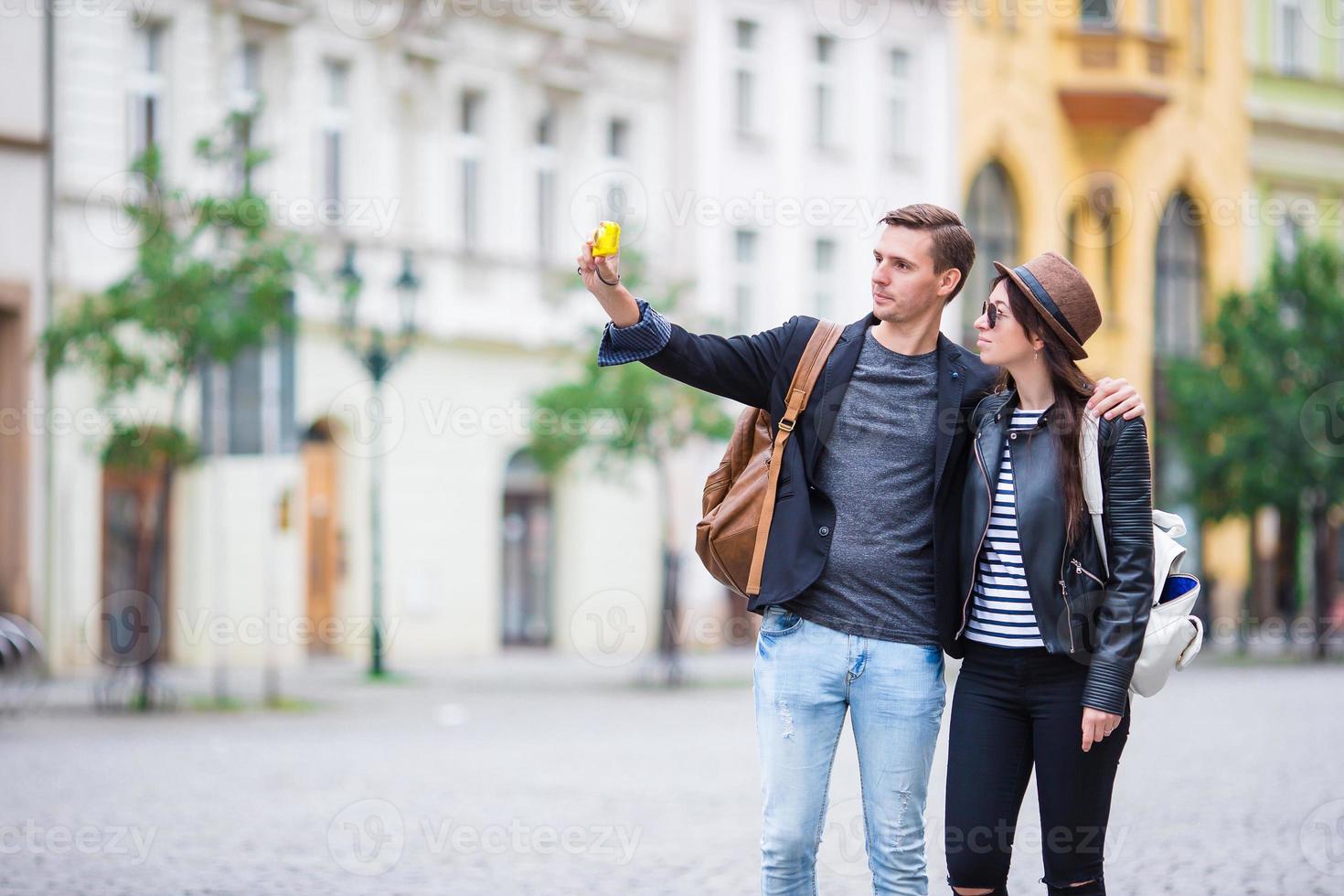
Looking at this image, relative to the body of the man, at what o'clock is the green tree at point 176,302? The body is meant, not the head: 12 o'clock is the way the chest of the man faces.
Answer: The green tree is roughly at 5 o'clock from the man.

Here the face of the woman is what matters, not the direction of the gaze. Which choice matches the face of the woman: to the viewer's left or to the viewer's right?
to the viewer's left

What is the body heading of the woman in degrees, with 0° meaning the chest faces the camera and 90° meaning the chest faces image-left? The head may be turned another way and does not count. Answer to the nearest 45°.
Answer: approximately 45°

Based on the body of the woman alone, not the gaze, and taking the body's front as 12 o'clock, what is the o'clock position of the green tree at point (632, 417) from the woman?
The green tree is roughly at 4 o'clock from the woman.

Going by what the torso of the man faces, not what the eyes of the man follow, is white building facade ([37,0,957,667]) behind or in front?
behind

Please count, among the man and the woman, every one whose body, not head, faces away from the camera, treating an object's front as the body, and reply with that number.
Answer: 0

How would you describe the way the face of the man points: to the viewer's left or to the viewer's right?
to the viewer's left

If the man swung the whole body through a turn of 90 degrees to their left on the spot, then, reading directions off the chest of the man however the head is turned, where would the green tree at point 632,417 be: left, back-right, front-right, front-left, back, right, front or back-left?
left

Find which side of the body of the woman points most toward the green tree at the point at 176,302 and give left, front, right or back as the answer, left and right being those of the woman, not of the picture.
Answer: right

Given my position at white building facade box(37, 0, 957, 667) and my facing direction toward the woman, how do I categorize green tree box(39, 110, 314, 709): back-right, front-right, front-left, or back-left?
front-right

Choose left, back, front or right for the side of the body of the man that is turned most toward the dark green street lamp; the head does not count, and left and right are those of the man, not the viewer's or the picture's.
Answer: back

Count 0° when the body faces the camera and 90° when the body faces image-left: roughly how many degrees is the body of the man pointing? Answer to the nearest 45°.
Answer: approximately 0°
